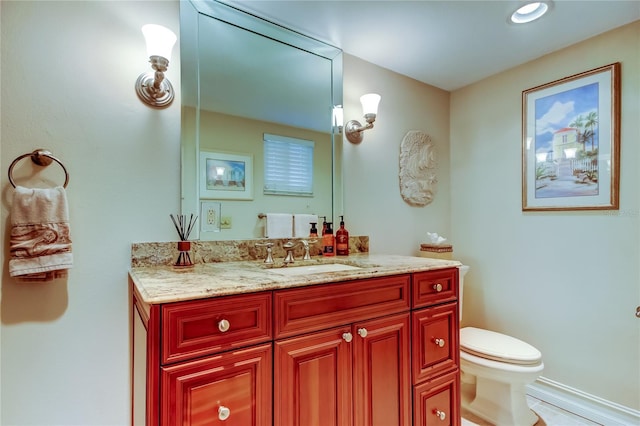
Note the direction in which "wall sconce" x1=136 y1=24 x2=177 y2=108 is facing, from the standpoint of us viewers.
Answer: facing the viewer and to the right of the viewer

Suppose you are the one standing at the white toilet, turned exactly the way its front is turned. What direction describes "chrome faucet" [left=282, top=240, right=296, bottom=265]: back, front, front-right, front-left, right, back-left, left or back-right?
right

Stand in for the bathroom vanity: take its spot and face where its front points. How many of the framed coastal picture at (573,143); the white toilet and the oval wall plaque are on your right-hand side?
0

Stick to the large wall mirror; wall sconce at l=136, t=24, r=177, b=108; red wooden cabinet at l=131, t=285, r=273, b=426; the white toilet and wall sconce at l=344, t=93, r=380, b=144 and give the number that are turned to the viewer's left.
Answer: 0

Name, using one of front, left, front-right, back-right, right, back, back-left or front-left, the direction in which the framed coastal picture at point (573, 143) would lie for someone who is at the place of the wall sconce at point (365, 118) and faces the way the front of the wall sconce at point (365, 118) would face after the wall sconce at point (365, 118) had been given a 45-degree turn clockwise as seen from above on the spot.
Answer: left

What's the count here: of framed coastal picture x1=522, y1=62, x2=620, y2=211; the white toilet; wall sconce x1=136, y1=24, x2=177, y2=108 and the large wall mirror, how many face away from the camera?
0

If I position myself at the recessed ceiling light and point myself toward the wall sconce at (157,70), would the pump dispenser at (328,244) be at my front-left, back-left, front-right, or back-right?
front-right

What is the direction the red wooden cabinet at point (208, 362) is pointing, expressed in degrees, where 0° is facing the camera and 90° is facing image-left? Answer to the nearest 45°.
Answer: approximately 315°

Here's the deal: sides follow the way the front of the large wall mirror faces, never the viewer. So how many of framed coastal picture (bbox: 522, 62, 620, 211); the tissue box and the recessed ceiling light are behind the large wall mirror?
0

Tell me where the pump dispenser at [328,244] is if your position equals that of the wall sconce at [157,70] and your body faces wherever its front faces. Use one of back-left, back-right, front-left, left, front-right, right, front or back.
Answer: front-left

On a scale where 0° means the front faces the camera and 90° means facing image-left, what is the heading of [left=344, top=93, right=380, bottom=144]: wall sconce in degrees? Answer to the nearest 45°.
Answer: approximately 315°

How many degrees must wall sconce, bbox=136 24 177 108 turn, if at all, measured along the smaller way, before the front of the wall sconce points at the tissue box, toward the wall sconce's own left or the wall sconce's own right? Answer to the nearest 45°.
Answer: approximately 45° to the wall sconce's own left

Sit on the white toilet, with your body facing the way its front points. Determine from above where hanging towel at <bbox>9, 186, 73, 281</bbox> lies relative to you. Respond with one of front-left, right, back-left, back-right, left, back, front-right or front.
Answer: right

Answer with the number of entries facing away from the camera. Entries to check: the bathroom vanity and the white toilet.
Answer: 0

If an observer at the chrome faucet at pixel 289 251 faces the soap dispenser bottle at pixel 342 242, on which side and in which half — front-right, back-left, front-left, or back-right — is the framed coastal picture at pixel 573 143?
front-right
